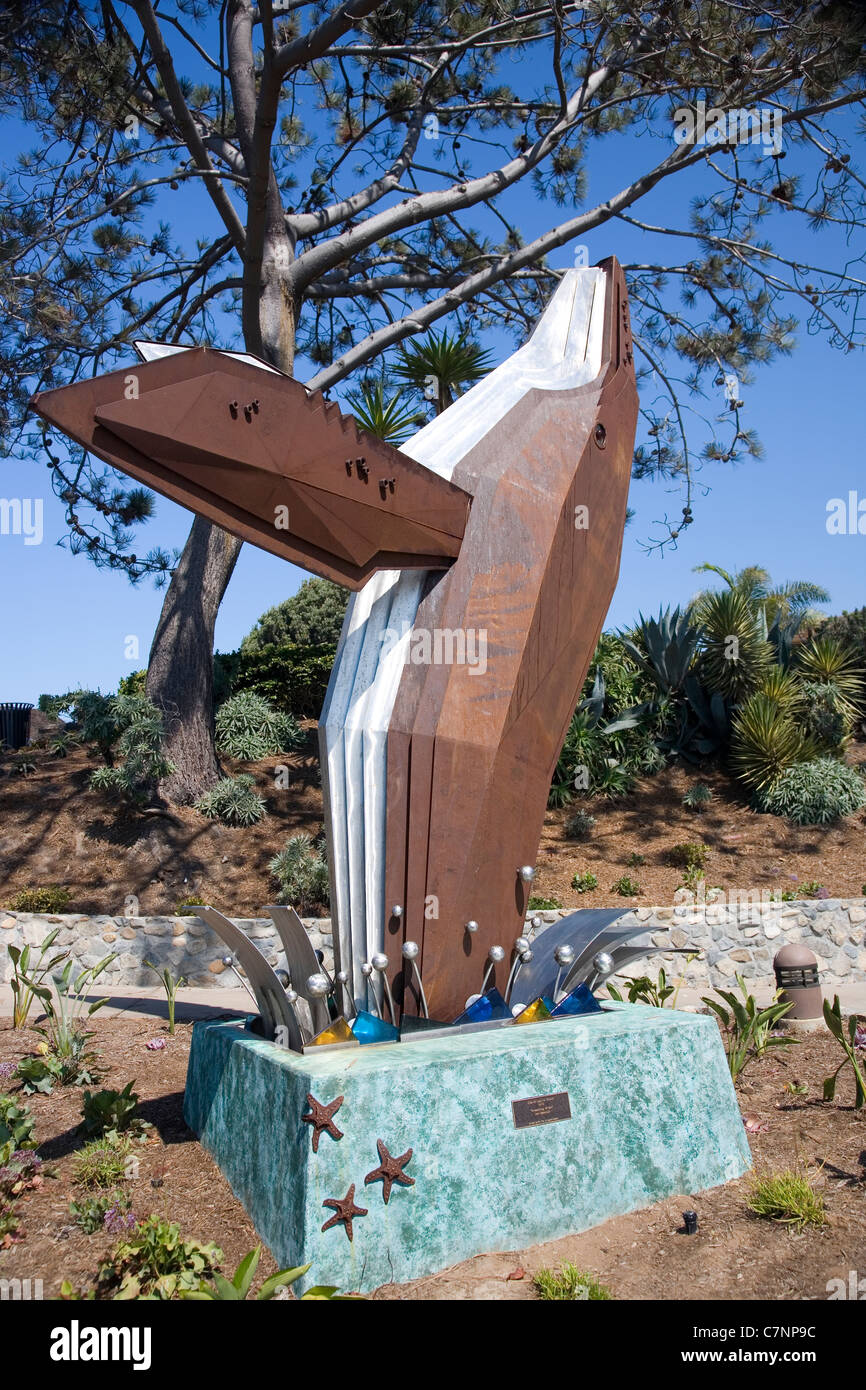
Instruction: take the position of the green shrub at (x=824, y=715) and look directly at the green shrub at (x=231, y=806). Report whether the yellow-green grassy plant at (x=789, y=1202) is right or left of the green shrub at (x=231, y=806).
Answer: left

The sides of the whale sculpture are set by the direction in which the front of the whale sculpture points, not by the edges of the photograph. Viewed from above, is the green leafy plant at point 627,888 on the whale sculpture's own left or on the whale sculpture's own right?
on the whale sculpture's own left

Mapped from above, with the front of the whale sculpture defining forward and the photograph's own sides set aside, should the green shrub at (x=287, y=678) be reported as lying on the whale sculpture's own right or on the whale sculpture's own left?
on the whale sculpture's own left

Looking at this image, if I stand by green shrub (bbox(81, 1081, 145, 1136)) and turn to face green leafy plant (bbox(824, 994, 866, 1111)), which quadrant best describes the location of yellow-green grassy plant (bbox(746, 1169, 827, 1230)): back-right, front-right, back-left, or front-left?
front-right

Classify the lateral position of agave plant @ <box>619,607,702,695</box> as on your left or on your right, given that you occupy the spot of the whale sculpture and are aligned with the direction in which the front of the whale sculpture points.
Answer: on your left

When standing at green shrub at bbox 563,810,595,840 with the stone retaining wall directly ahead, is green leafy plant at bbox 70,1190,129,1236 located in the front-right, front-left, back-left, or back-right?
front-right

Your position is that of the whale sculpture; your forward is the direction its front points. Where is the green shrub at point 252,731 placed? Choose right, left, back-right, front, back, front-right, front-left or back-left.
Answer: left
